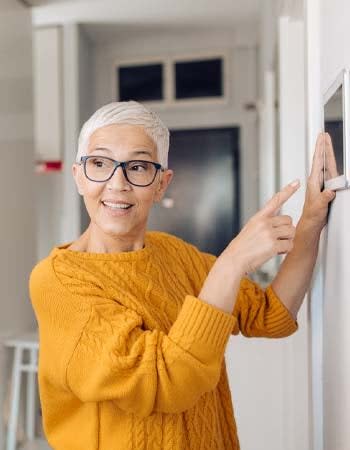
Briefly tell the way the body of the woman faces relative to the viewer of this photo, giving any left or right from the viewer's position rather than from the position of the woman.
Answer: facing the viewer and to the right of the viewer

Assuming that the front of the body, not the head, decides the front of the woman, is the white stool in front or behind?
behind

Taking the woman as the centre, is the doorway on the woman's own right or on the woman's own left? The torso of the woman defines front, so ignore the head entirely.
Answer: on the woman's own left
